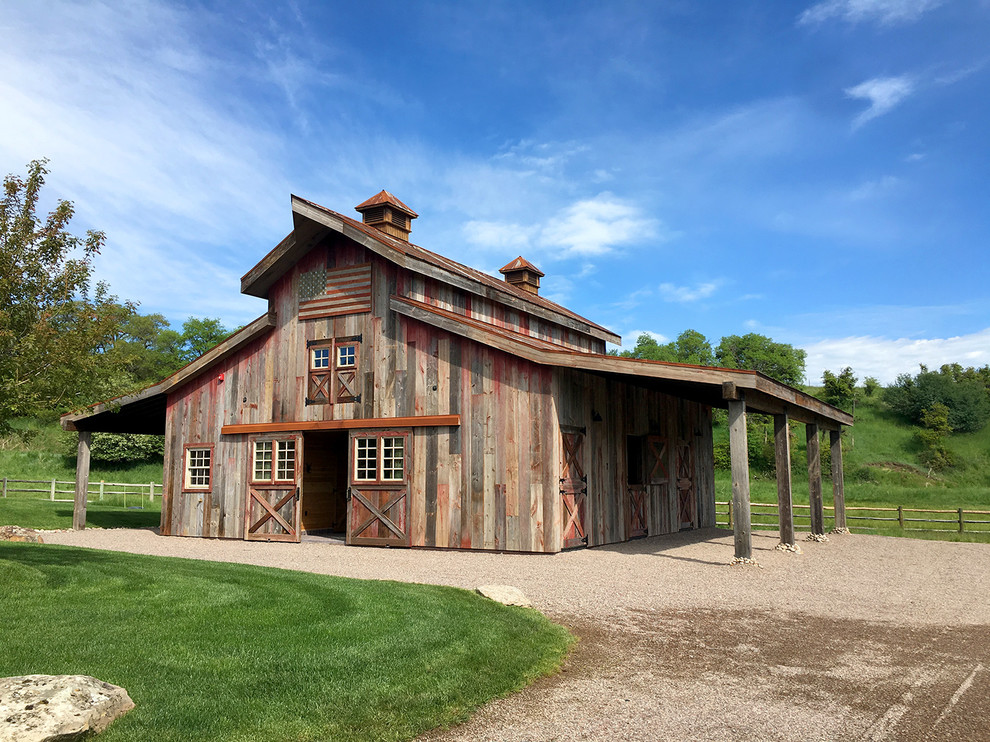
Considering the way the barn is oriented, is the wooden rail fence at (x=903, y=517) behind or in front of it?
behind

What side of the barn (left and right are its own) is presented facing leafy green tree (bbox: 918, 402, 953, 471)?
back

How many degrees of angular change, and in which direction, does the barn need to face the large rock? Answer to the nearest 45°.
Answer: approximately 45° to its left

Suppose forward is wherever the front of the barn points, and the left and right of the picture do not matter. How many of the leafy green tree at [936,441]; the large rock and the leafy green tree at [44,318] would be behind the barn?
1

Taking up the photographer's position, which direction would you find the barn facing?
facing the viewer and to the left of the viewer

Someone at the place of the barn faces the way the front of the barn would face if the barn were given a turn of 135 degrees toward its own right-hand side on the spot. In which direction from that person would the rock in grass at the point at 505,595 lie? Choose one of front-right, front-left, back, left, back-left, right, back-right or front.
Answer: back

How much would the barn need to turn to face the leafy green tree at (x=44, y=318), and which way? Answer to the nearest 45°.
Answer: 0° — it already faces it

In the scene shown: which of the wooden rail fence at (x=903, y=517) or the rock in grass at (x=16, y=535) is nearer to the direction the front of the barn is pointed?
the rock in grass

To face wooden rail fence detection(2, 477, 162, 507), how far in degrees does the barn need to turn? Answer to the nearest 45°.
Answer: approximately 90° to its right

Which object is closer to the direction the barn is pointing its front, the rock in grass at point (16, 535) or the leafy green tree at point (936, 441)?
the rock in grass
